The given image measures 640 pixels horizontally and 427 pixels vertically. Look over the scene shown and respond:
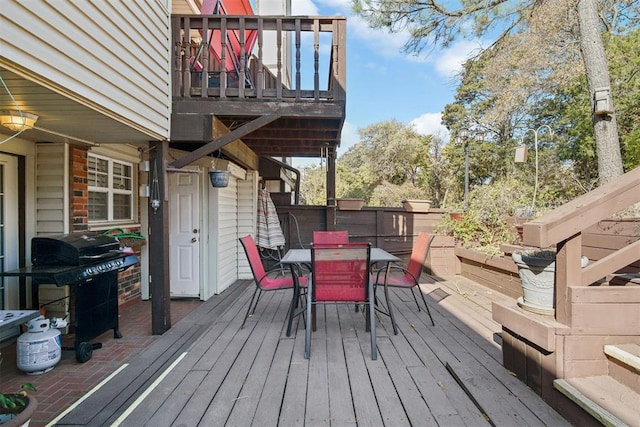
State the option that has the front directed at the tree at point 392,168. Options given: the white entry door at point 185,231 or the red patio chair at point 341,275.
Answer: the red patio chair

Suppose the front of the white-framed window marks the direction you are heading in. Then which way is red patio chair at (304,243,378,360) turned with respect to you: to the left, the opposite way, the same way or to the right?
to the left

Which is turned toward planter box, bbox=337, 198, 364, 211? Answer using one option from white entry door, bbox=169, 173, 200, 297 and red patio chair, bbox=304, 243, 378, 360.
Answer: the red patio chair

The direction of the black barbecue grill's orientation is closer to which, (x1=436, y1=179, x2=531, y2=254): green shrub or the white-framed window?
the green shrub

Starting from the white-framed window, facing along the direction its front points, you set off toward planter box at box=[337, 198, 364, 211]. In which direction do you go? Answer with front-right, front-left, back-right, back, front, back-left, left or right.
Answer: front-left

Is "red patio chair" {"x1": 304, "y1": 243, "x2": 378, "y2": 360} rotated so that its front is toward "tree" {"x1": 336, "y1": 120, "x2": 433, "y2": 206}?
yes

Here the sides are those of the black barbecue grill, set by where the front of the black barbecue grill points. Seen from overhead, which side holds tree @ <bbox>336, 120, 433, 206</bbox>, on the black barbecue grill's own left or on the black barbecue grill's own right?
on the black barbecue grill's own left

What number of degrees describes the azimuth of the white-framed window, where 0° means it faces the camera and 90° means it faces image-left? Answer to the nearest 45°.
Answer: approximately 315°

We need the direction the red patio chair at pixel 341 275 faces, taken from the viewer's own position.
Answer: facing away from the viewer

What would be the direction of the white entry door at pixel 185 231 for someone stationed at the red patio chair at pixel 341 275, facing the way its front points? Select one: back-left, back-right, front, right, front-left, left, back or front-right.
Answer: front-left

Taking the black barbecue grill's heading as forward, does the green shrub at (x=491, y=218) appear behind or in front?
in front

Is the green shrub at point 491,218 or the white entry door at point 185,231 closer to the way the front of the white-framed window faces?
the green shrub
